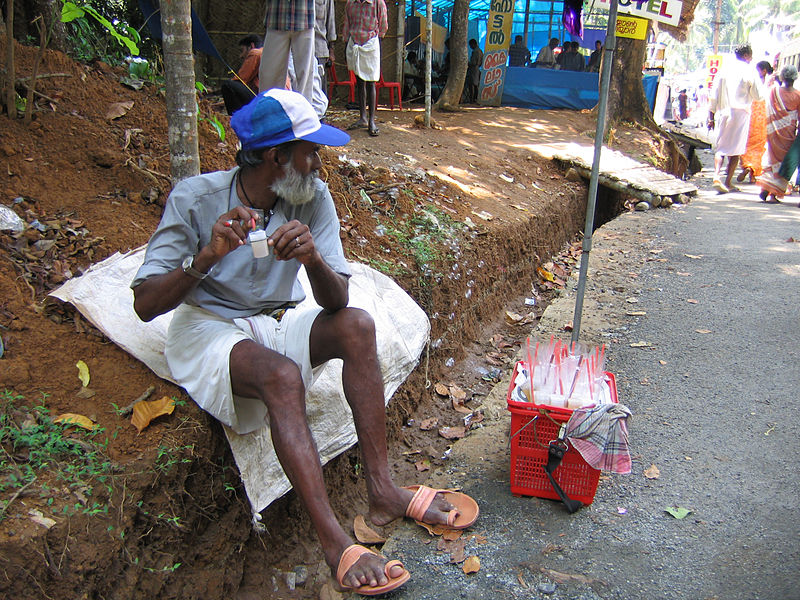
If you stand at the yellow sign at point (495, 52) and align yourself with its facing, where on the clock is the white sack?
The white sack is roughly at 12 o'clock from the yellow sign.

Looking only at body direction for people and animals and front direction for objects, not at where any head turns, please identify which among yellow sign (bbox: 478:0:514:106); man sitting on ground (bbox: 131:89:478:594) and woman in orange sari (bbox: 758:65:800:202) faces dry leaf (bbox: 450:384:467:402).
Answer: the yellow sign

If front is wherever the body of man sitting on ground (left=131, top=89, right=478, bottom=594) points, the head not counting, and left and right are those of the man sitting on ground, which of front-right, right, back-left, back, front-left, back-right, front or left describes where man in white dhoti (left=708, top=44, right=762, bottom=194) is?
left

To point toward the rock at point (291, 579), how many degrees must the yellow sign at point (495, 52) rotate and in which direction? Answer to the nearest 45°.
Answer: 0° — it already faces it
